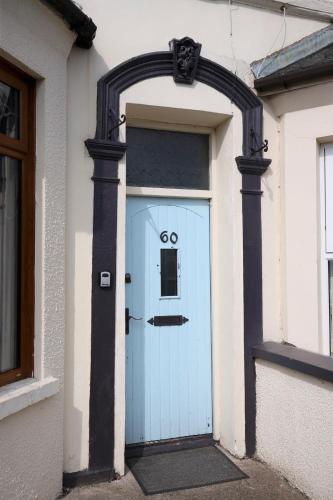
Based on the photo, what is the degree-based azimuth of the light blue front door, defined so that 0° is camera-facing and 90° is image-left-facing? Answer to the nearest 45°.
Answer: approximately 315°
